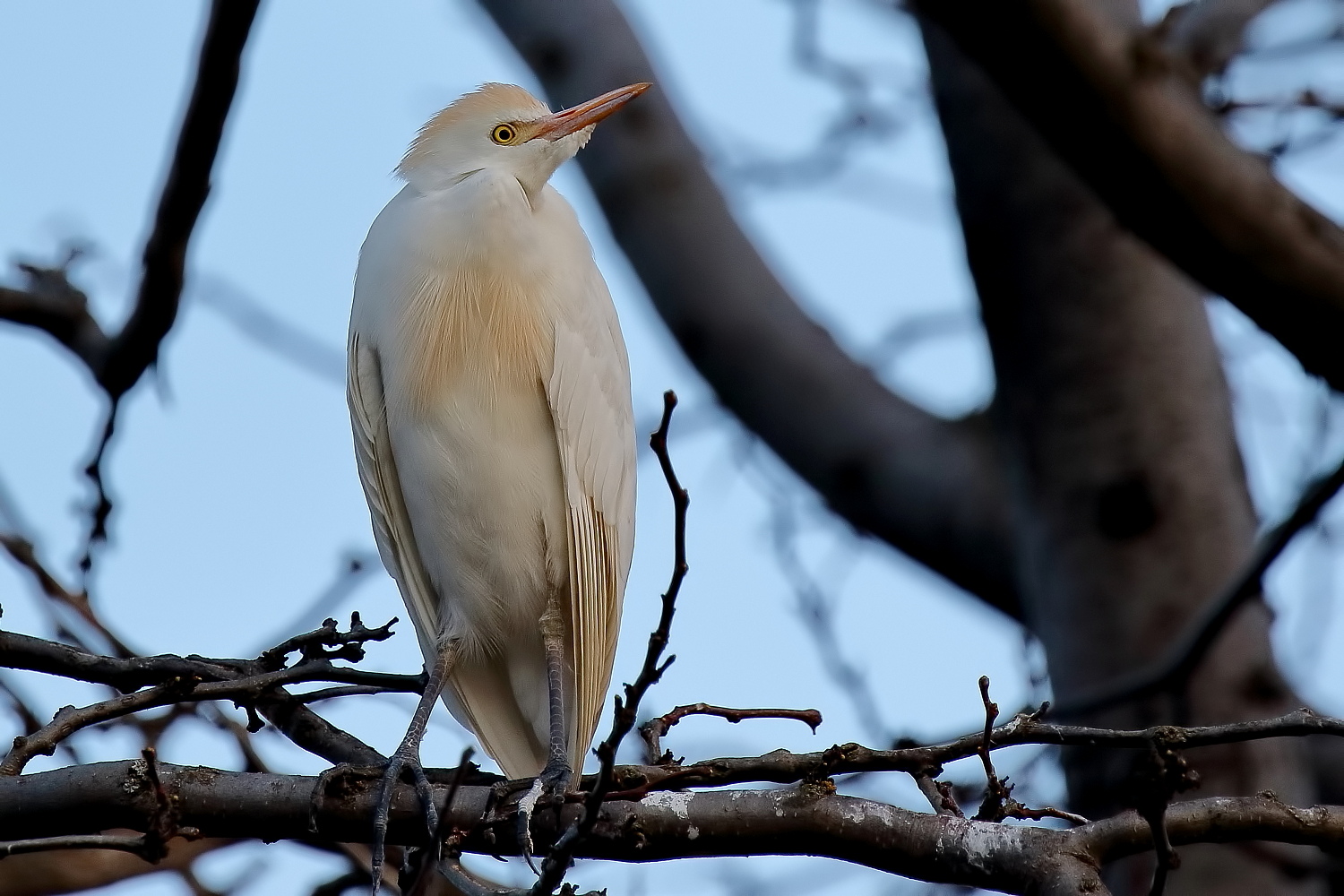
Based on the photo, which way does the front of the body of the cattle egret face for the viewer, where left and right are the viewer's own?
facing the viewer

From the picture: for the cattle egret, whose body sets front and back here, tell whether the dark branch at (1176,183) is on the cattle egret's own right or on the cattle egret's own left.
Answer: on the cattle egret's own left

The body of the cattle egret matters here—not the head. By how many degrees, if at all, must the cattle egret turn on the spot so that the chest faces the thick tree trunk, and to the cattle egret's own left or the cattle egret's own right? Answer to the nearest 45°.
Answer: approximately 90° to the cattle egret's own left
